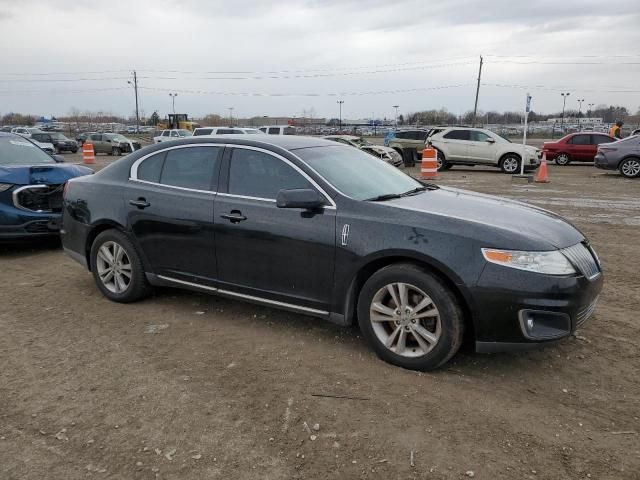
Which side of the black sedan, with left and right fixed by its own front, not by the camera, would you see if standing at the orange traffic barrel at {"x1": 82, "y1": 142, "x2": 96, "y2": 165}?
back

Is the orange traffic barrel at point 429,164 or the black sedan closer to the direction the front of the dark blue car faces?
the black sedan

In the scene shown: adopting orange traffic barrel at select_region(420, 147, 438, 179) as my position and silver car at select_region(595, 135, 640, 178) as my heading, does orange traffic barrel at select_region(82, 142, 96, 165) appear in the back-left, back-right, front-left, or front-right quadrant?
back-left

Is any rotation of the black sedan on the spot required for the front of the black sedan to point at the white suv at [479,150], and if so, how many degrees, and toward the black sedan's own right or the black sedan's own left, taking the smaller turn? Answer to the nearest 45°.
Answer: approximately 135° to the black sedan's own left

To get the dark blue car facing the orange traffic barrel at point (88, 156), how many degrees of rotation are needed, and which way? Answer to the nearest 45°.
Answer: approximately 135° to its left

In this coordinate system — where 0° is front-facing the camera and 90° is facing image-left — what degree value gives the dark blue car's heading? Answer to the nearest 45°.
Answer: approximately 315°

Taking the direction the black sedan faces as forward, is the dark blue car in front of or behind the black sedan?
behind

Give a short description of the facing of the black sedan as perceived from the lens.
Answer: facing the viewer and to the right of the viewer

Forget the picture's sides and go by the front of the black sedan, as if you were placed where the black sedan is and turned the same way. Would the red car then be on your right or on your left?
on your left

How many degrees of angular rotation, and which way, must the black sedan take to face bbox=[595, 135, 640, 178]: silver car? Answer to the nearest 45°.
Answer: approximately 90° to its left
